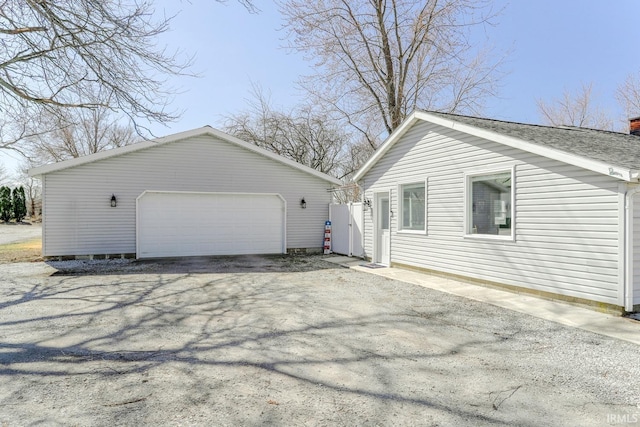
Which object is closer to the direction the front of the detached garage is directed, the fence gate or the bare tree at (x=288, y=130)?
the fence gate

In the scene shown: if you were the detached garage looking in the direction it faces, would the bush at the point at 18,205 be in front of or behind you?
behind

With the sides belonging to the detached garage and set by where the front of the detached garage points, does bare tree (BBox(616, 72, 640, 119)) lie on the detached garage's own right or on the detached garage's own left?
on the detached garage's own left

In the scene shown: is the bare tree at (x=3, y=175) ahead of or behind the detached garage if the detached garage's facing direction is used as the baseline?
behind

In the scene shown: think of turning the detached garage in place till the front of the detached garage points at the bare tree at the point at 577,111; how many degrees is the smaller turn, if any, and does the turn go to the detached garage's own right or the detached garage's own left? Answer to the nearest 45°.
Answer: approximately 90° to the detached garage's own left

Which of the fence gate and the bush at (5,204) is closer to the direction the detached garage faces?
the fence gate

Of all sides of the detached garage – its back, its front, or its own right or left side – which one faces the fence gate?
left

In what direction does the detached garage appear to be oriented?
toward the camera

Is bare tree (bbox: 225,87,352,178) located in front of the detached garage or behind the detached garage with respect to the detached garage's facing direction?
behind

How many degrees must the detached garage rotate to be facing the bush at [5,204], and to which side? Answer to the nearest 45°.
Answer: approximately 135° to its right
